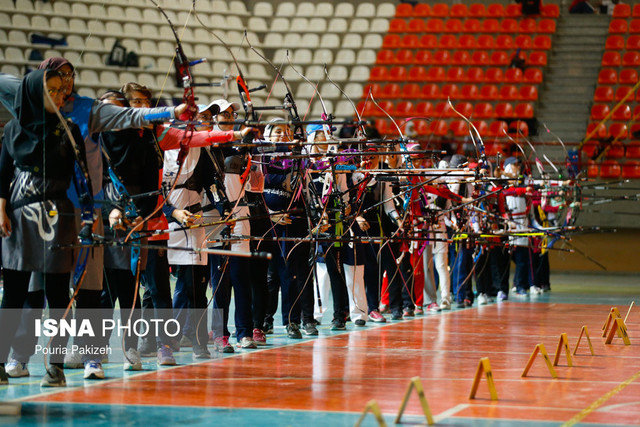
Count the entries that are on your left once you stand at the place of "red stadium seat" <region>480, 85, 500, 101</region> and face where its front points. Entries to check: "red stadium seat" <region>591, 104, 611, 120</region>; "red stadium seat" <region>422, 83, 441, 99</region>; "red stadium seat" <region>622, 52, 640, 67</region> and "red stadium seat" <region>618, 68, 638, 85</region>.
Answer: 3

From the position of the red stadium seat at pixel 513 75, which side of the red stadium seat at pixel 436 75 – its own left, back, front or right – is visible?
left

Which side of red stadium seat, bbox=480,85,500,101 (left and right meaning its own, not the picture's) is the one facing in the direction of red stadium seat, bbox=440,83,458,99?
right

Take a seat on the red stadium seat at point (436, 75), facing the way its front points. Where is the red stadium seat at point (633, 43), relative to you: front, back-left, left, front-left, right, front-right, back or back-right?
left

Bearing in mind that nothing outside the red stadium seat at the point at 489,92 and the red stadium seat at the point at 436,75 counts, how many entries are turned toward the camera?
2

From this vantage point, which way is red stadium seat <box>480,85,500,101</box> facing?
toward the camera

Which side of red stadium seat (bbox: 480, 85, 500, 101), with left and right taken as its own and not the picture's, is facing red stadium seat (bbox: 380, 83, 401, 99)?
right

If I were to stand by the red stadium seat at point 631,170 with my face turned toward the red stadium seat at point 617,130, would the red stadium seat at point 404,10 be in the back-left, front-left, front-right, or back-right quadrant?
front-left

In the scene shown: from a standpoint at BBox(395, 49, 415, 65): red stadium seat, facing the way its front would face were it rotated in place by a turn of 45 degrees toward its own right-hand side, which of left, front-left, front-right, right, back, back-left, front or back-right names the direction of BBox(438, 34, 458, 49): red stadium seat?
back-left

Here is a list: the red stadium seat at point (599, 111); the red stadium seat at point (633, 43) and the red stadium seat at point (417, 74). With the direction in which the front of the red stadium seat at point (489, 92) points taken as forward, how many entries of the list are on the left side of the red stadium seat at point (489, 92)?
2

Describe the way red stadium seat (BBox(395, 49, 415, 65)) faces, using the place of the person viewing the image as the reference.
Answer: facing the viewer
